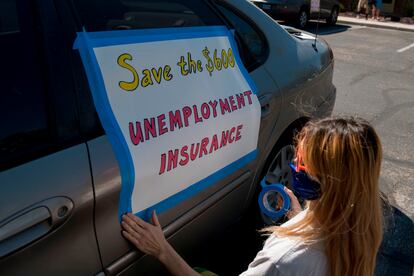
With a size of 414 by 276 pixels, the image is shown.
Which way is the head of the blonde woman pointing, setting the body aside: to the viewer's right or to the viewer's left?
to the viewer's left

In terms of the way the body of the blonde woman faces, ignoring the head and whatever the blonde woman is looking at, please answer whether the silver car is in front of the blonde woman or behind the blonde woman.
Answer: in front

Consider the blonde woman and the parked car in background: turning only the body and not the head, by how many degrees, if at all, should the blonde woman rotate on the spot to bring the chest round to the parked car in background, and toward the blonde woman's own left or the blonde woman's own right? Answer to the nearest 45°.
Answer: approximately 45° to the blonde woman's own right

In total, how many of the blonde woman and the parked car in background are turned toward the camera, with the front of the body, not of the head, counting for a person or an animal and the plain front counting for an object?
0
